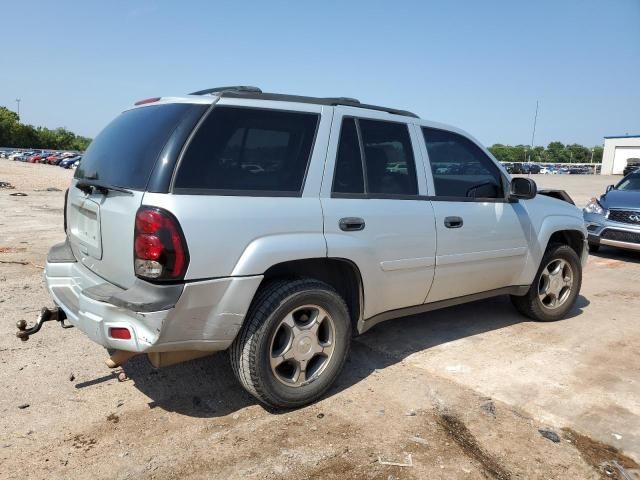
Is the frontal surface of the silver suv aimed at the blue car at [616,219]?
yes

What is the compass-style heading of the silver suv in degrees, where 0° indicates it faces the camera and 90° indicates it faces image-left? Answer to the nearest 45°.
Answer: approximately 225°
